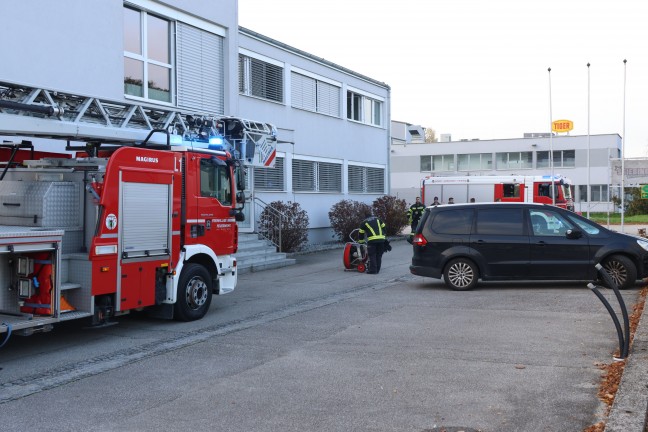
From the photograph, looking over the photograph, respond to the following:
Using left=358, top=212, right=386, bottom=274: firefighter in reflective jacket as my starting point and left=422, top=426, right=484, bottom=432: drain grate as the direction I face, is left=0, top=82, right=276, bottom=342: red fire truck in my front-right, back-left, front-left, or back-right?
front-right

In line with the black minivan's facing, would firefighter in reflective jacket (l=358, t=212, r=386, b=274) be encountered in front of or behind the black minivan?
behind

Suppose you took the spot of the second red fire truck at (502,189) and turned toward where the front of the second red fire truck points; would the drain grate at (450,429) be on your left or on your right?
on your right

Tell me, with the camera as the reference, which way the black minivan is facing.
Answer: facing to the right of the viewer

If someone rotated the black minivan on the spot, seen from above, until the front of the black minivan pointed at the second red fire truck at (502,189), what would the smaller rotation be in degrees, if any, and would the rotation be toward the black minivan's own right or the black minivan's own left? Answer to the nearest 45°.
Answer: approximately 90° to the black minivan's own left

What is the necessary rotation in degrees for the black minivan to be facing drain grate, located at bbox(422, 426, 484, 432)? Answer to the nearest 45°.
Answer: approximately 90° to its right

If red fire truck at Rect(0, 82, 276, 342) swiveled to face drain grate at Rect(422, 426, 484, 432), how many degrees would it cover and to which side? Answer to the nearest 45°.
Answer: approximately 90° to its right

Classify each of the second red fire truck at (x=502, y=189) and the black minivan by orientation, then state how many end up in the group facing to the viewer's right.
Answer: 2

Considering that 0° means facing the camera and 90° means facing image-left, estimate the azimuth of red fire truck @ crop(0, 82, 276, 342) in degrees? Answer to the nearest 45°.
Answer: approximately 225°

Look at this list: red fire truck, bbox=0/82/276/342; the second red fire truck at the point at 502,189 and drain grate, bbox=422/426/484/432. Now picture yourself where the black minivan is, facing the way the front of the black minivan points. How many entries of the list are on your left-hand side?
1

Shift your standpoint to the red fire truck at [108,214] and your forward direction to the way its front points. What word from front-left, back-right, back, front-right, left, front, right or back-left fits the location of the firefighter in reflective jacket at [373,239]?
front

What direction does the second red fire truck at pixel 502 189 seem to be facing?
to the viewer's right

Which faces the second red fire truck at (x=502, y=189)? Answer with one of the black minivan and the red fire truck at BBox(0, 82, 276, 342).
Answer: the red fire truck

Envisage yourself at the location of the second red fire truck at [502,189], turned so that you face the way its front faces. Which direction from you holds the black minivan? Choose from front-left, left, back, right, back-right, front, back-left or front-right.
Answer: right

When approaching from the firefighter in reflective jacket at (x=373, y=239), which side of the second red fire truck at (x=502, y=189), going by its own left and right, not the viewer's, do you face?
right
